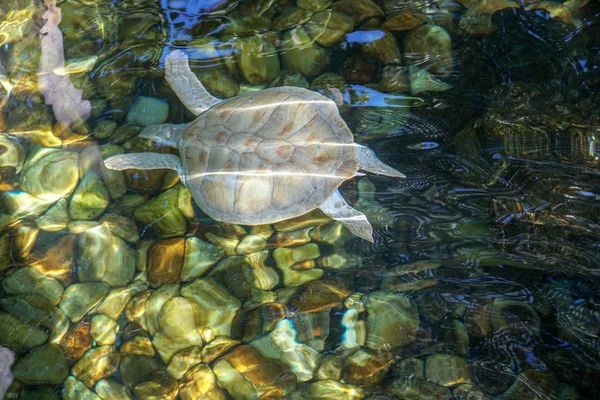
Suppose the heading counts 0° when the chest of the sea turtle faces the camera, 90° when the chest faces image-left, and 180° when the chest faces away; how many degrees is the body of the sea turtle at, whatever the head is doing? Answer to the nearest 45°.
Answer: approximately 90°

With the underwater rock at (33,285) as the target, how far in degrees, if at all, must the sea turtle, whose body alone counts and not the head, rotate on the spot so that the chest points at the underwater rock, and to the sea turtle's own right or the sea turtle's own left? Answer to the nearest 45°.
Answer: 0° — it already faces it

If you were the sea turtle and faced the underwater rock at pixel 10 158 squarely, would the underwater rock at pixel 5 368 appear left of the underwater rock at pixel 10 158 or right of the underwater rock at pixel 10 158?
left

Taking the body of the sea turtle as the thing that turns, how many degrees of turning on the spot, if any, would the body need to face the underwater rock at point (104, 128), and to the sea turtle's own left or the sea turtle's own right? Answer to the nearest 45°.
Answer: approximately 45° to the sea turtle's own right

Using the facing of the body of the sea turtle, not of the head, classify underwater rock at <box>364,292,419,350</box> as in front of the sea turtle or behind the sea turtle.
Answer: behind
